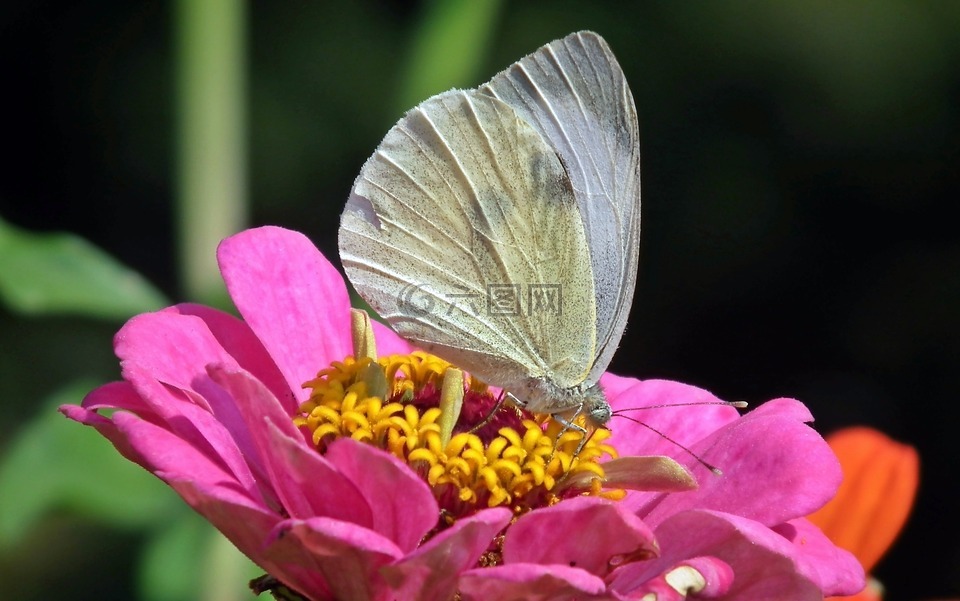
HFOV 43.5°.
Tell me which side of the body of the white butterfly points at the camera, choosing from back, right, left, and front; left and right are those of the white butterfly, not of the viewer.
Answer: right

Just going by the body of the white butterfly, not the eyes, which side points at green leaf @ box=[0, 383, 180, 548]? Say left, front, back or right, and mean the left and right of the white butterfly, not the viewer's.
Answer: back

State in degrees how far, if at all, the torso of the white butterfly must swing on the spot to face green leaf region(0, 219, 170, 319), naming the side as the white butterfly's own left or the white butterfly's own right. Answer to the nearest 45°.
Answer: approximately 135° to the white butterfly's own left
